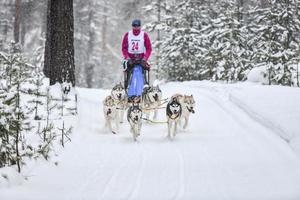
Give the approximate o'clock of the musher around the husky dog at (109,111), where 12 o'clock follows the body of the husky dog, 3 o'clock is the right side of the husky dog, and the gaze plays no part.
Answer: The musher is roughly at 7 o'clock from the husky dog.

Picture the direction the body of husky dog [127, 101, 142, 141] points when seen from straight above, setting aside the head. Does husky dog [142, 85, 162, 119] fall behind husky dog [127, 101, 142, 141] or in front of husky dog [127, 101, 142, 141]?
behind

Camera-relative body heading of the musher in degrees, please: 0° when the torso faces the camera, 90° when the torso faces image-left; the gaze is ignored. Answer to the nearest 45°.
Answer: approximately 0°

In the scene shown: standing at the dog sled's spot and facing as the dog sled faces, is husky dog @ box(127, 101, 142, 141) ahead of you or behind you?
ahead

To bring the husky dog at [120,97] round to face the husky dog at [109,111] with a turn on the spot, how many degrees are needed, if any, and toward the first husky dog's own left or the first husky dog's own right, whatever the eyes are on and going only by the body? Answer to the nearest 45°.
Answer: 0° — it already faces it

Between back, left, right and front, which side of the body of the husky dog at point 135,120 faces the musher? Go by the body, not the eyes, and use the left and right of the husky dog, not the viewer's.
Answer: back

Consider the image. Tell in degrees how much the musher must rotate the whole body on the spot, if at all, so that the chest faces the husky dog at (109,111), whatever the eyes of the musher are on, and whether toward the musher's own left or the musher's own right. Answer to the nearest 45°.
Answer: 0° — they already face it

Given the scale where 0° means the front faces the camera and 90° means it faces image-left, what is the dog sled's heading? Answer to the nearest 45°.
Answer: approximately 0°

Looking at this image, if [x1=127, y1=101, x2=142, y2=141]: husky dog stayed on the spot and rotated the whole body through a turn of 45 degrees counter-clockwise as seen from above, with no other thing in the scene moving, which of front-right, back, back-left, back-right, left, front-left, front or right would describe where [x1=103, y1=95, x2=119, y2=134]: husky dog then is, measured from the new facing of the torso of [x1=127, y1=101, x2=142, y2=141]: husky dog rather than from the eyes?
back
